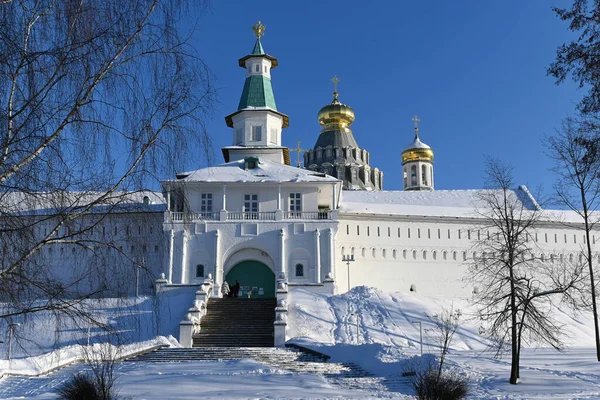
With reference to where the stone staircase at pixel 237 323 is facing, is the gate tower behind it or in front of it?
behind

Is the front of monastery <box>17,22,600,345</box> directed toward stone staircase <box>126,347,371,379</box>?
yes

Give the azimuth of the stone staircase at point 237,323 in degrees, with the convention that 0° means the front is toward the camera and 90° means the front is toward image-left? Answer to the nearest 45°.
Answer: approximately 0°

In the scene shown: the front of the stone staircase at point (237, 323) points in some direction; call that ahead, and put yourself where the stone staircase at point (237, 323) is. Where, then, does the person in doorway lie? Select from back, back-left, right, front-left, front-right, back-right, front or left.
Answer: back

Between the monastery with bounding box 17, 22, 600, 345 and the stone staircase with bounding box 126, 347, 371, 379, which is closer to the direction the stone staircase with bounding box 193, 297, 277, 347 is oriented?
the stone staircase

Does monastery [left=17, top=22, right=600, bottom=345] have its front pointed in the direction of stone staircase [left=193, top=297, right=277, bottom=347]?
yes

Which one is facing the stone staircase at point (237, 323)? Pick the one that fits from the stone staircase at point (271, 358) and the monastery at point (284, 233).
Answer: the monastery

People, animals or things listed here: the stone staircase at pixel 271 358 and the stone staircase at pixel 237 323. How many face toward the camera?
2

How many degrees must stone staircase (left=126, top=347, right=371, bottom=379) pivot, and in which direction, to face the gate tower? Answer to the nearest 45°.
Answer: approximately 180°

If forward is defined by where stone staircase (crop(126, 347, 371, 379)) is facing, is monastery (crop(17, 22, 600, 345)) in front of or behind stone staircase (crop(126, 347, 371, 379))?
behind
